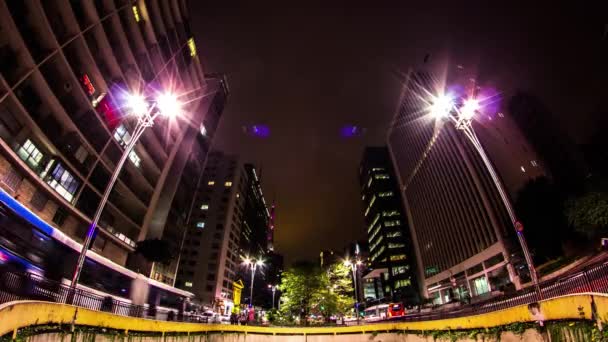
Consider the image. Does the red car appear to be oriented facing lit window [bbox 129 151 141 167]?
no
